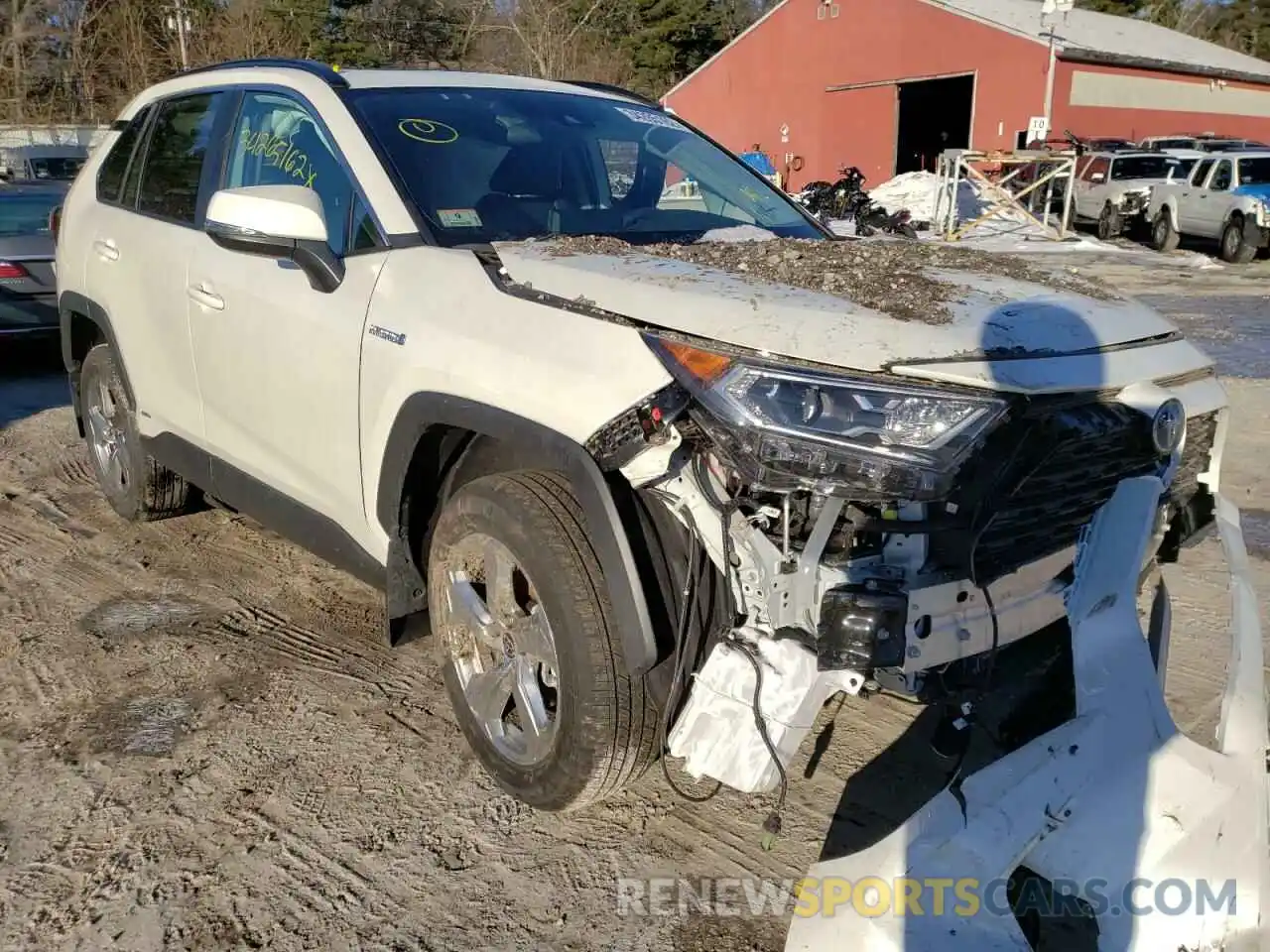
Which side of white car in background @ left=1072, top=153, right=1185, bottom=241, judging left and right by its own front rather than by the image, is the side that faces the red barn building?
back

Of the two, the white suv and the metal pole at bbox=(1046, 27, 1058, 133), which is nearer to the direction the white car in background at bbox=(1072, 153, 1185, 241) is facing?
the white suv

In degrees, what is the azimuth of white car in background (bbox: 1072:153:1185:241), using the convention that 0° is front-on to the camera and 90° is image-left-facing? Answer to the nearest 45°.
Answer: approximately 315°

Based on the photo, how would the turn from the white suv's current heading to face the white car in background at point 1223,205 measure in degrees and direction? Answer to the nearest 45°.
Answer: approximately 90° to its left

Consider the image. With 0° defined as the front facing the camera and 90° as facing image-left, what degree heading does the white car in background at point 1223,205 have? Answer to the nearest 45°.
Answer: approximately 315°

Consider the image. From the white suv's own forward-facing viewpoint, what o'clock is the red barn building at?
The red barn building is roughly at 8 o'clock from the white suv.

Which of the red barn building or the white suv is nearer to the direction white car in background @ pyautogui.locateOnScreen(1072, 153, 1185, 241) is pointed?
the white suv

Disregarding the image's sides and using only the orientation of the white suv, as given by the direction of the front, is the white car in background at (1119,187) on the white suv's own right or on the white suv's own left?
on the white suv's own left

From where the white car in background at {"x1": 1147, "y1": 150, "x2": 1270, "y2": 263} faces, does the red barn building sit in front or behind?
behind

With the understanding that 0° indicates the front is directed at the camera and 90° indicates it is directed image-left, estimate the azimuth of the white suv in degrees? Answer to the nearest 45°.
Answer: approximately 315°
